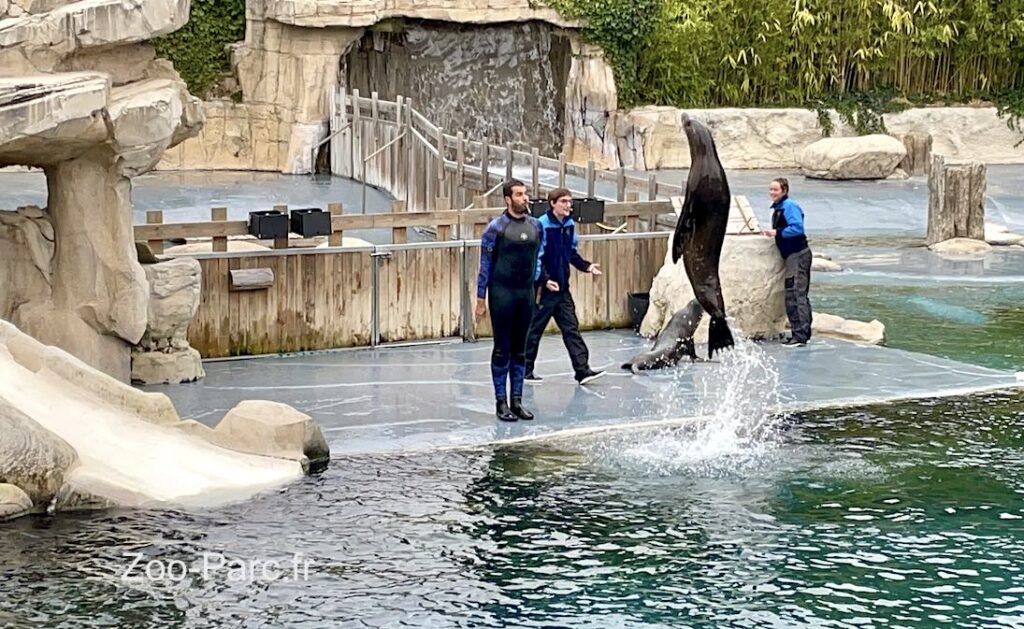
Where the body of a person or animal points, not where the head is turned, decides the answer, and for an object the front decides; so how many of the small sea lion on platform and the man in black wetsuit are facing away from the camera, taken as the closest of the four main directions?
0

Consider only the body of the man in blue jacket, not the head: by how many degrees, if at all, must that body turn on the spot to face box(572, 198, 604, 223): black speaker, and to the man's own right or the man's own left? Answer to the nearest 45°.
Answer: approximately 135° to the man's own left

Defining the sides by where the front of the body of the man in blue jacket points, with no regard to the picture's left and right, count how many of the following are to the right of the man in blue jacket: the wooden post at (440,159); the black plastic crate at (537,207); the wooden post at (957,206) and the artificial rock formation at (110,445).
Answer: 1

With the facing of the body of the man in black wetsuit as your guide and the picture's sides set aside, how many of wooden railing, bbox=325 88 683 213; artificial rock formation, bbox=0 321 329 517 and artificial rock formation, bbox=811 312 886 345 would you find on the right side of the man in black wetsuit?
1

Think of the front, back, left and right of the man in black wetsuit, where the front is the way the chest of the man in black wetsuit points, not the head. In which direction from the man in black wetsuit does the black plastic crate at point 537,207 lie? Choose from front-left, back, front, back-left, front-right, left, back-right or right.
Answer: back-left

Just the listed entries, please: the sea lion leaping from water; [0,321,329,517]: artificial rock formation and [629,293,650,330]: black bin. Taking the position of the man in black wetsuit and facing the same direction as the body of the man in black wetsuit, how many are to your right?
1

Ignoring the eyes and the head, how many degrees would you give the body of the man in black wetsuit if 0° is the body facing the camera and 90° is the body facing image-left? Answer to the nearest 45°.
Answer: approximately 315°

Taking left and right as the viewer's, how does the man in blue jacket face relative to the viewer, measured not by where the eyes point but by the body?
facing the viewer and to the right of the viewer
